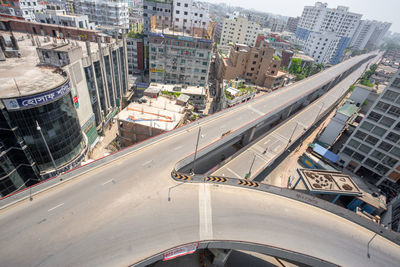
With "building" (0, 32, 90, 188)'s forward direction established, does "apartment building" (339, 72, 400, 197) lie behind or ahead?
ahead

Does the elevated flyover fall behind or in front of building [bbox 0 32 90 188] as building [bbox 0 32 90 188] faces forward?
in front

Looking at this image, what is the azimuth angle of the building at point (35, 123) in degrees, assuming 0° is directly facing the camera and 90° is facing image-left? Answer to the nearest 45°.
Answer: approximately 315°

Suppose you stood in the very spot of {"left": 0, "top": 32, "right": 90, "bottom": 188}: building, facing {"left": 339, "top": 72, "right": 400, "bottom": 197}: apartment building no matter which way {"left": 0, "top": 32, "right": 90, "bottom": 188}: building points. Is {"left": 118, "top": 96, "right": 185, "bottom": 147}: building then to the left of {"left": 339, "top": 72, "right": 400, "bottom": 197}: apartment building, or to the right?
left

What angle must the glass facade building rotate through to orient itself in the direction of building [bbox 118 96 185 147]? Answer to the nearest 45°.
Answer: approximately 45° to its left

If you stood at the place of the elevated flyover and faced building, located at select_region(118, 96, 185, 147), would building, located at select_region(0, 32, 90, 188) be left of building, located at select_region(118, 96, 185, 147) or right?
left

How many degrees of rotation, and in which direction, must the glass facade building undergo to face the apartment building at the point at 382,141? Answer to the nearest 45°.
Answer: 0° — it already faces it
